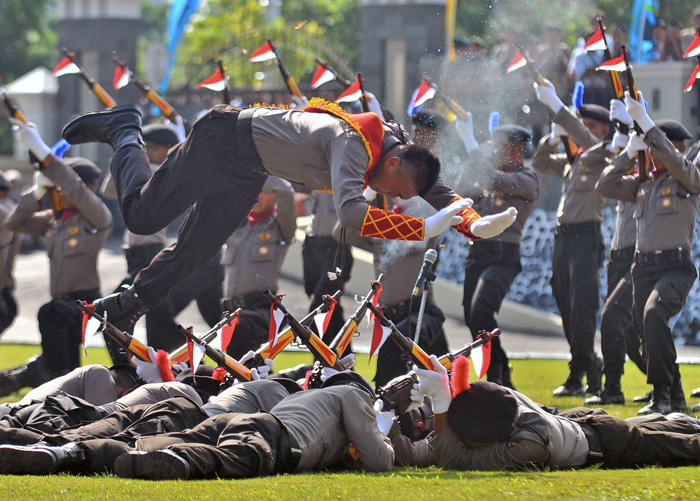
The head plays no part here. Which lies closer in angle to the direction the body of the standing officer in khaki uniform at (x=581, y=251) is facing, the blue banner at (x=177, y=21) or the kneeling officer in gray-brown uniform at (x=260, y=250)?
the kneeling officer in gray-brown uniform

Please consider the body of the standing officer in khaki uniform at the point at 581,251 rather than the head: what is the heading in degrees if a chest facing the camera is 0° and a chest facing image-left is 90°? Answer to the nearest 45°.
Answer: approximately 45°

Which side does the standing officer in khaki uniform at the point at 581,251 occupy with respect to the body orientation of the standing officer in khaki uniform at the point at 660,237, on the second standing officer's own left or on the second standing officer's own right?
on the second standing officer's own right

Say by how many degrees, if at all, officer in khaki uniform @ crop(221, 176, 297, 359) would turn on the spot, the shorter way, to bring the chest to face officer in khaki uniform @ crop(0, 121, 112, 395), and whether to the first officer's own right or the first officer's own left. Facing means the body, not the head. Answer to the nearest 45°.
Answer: approximately 45° to the first officer's own right

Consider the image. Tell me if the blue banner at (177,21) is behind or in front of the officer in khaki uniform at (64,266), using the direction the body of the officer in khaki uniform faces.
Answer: behind

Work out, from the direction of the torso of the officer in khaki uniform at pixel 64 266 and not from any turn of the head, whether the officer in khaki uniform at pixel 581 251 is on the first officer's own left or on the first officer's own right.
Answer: on the first officer's own left

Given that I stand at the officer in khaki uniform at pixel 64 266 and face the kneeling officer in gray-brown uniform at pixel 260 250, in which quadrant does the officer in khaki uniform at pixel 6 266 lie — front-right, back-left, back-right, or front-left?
back-left

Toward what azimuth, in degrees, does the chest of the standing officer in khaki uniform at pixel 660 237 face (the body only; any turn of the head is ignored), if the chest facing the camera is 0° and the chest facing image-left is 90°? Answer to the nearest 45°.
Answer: approximately 45°

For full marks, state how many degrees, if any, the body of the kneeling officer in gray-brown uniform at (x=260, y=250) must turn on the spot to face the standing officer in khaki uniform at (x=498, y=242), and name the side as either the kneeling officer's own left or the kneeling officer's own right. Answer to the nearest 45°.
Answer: approximately 135° to the kneeling officer's own left
